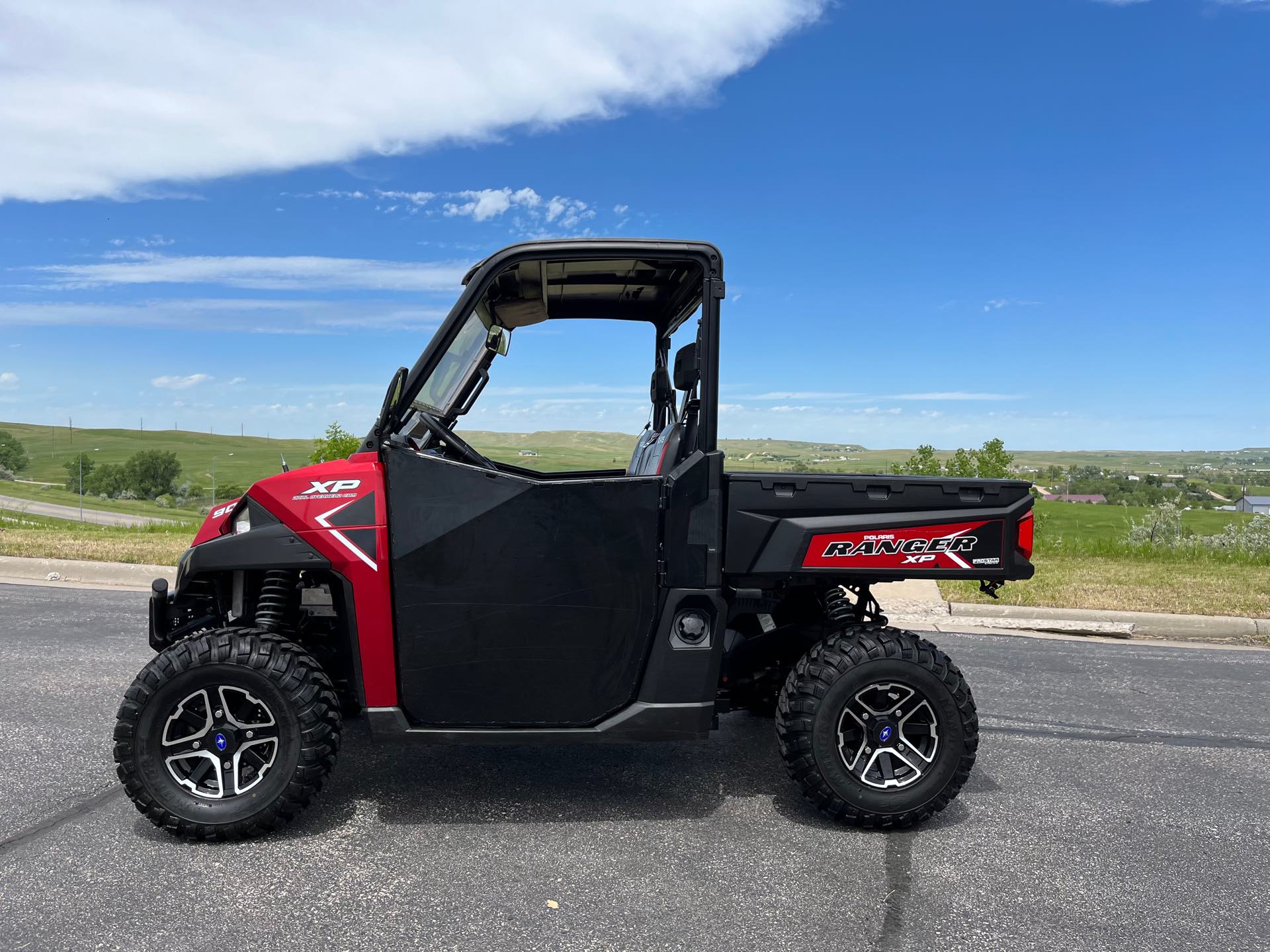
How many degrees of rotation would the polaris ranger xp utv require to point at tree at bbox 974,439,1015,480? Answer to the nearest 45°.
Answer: approximately 135° to its right

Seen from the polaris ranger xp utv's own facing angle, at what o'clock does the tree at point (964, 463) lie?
The tree is roughly at 4 o'clock from the polaris ranger xp utv.

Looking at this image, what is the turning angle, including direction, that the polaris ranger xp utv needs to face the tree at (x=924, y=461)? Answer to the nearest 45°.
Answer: approximately 135° to its right

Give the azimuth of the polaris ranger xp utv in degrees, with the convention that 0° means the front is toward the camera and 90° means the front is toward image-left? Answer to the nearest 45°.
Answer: approximately 90°
